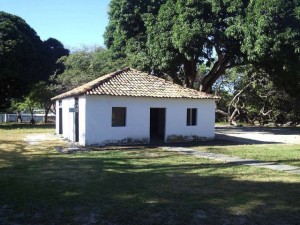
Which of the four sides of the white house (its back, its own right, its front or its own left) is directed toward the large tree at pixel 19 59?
back

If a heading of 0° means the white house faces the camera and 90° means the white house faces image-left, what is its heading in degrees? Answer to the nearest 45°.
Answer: approximately 315°

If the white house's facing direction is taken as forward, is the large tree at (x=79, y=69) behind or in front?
behind
